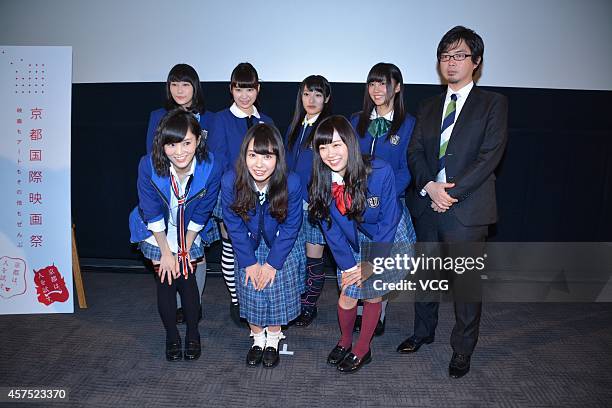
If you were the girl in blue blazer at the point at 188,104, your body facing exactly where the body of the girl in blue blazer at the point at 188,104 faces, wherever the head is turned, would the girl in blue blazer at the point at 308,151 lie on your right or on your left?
on your left

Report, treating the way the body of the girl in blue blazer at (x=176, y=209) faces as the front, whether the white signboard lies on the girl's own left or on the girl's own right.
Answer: on the girl's own right

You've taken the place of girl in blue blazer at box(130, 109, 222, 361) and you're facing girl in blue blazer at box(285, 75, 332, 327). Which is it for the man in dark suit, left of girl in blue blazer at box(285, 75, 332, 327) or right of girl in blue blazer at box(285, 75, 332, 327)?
right

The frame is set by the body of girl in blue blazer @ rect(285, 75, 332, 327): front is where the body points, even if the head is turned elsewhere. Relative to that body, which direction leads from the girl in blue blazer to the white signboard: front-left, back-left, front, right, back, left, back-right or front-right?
right

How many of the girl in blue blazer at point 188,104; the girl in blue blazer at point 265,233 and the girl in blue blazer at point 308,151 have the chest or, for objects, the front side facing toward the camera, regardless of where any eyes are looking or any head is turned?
3
